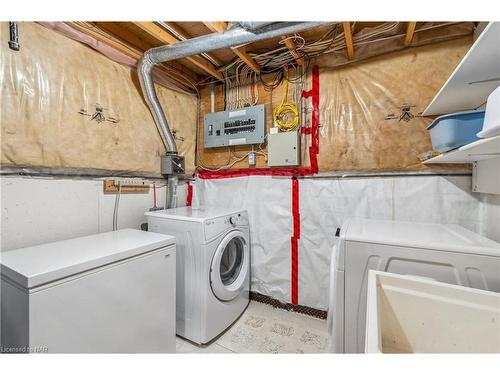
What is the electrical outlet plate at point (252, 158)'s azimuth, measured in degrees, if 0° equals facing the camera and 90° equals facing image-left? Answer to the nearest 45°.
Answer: approximately 45°

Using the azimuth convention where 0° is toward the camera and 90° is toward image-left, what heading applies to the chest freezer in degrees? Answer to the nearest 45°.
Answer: approximately 315°

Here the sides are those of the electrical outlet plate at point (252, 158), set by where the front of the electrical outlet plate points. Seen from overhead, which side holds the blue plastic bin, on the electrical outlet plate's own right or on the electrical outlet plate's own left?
on the electrical outlet plate's own left

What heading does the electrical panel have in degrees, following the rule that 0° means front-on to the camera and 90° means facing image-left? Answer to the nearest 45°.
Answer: approximately 45°

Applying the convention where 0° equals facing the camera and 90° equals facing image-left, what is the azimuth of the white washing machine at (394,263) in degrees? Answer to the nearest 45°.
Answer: approximately 90°

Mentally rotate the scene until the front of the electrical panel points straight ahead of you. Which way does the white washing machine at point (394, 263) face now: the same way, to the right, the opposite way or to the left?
to the right

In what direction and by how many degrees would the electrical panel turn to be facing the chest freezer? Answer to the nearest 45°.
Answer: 0° — it already faces it

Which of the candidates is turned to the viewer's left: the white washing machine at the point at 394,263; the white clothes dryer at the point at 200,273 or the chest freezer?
the white washing machine at the point at 394,263

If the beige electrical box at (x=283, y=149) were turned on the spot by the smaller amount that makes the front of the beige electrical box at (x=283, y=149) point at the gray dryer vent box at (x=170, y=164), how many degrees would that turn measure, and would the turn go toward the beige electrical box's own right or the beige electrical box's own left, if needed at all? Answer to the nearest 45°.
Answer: approximately 45° to the beige electrical box's own right

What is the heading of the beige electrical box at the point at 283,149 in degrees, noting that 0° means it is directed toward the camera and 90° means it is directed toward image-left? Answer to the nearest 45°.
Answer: approximately 45°

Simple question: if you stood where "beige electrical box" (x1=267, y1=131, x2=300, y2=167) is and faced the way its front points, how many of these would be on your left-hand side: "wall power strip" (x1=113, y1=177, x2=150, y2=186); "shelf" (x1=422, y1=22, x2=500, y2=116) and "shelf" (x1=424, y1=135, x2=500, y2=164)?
2
